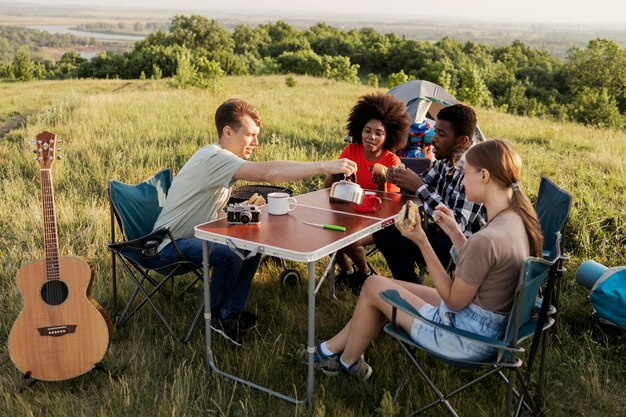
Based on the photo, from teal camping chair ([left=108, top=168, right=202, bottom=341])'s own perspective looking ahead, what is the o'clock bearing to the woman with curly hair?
The woman with curly hair is roughly at 10 o'clock from the teal camping chair.

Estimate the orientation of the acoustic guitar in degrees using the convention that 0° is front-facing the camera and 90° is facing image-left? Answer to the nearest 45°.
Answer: approximately 0°

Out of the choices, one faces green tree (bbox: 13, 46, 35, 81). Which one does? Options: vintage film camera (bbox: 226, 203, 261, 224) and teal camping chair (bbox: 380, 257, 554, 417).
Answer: the teal camping chair

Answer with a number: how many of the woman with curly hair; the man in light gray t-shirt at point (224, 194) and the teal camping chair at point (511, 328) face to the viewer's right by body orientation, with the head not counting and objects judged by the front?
1

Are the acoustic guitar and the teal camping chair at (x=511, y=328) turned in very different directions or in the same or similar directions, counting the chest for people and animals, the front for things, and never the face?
very different directions

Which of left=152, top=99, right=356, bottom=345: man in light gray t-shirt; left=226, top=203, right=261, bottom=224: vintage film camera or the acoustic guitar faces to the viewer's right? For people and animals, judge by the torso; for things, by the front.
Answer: the man in light gray t-shirt

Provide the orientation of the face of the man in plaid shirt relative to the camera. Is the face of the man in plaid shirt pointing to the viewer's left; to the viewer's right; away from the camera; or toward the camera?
to the viewer's left

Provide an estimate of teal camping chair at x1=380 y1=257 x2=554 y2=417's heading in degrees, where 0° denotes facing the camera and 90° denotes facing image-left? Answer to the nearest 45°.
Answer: approximately 135°

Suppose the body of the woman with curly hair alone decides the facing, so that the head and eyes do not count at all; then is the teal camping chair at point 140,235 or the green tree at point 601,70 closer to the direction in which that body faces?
the teal camping chair

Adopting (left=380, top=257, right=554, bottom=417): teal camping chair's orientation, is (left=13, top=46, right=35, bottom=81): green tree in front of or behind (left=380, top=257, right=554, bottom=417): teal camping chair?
in front

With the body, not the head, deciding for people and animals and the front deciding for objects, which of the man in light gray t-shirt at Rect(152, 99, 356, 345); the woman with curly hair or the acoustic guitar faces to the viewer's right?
the man in light gray t-shirt

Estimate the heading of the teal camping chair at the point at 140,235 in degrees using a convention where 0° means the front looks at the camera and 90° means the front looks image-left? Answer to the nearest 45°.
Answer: approximately 315°

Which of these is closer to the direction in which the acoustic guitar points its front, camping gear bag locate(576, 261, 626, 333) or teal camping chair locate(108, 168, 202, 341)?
the camping gear bag

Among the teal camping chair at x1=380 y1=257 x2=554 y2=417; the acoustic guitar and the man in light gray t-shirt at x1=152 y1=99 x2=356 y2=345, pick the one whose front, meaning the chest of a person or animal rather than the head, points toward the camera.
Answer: the acoustic guitar

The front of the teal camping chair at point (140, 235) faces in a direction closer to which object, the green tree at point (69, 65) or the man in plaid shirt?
the man in plaid shirt

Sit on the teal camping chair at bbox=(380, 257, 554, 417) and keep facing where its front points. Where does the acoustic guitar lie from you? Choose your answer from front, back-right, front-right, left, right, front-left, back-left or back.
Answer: front-left

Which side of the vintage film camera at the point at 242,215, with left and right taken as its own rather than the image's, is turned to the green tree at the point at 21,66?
back
